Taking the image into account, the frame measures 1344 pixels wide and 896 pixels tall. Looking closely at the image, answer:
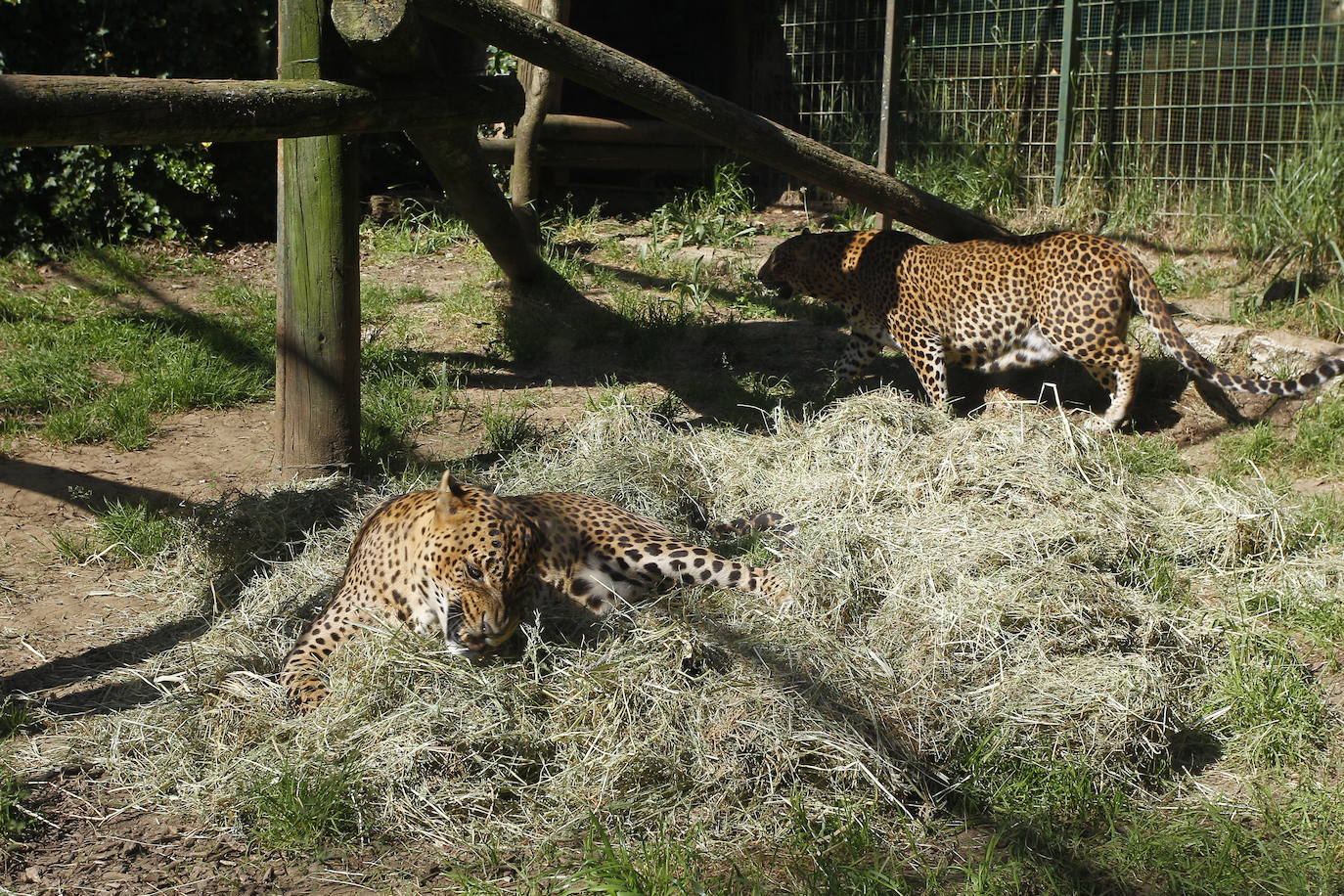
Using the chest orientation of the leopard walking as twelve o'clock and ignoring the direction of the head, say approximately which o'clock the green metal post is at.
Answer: The green metal post is roughly at 3 o'clock from the leopard walking.

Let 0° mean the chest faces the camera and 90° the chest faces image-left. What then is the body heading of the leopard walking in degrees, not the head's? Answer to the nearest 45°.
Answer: approximately 90°

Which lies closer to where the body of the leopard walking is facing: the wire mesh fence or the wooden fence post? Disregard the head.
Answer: the wooden fence post

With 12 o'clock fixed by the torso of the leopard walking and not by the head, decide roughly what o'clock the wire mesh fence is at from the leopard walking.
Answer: The wire mesh fence is roughly at 3 o'clock from the leopard walking.

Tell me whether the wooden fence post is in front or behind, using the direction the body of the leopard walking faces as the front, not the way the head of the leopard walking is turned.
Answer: in front

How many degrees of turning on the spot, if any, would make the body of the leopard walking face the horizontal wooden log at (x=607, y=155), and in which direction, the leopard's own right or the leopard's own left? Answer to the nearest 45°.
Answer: approximately 45° to the leopard's own right
